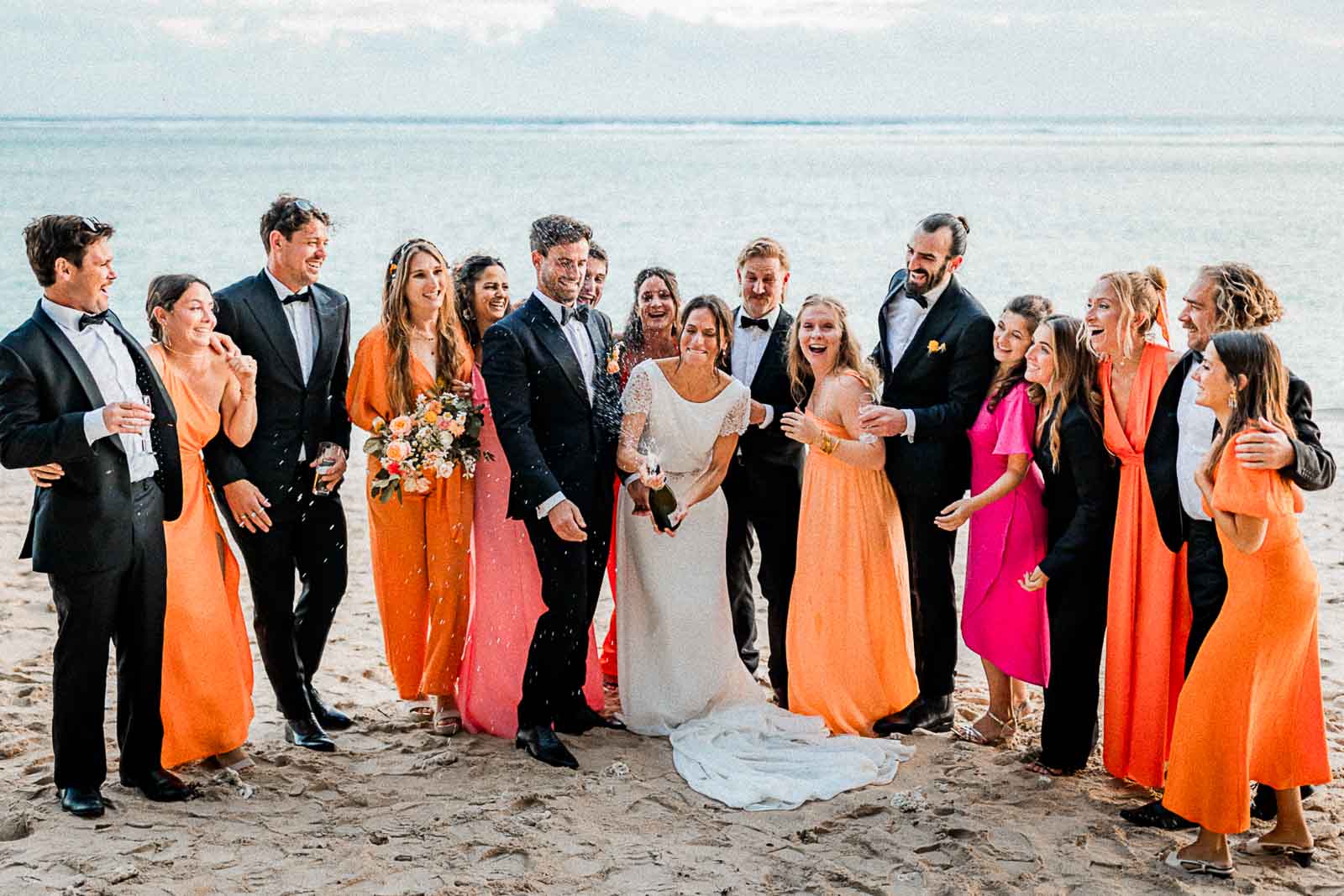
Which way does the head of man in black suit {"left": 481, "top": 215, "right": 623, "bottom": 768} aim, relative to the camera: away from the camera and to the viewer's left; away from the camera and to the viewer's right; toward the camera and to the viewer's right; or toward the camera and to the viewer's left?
toward the camera and to the viewer's right

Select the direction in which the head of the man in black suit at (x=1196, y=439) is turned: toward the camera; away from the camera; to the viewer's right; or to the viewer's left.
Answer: to the viewer's left

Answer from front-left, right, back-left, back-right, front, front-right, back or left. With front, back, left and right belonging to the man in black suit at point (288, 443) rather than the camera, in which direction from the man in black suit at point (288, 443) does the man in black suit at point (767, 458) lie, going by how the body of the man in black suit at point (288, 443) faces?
front-left

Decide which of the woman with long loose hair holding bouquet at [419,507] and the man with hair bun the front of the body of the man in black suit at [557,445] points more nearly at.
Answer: the man with hair bun

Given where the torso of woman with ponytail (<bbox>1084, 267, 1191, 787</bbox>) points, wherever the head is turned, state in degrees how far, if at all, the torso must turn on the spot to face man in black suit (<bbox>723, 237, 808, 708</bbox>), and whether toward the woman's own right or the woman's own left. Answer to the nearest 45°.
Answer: approximately 45° to the woman's own right

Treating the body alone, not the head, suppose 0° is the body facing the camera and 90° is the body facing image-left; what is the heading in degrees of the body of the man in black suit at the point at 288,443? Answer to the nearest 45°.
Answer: approximately 315°

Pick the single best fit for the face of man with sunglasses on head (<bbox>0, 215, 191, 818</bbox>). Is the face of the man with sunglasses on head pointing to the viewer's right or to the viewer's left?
to the viewer's right
